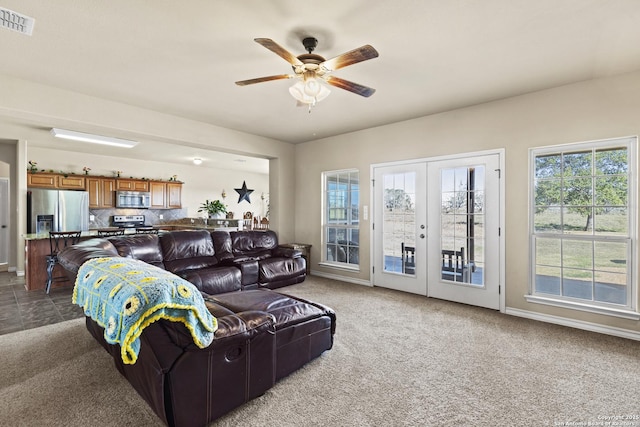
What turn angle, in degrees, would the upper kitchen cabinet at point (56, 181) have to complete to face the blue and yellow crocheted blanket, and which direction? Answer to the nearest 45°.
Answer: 0° — it already faces it

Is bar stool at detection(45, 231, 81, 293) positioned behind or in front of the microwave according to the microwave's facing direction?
in front

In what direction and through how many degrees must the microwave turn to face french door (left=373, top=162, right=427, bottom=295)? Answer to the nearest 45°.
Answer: approximately 45° to its left

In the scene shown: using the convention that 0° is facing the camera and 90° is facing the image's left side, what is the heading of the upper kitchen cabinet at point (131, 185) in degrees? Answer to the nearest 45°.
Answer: approximately 0°

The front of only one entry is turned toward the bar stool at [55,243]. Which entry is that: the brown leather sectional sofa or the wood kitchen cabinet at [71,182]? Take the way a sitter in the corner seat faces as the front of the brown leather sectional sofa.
the wood kitchen cabinet

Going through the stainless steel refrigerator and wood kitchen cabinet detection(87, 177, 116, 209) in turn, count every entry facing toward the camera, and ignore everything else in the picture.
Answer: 2

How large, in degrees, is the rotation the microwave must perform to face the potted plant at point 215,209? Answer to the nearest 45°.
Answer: approximately 90° to its left

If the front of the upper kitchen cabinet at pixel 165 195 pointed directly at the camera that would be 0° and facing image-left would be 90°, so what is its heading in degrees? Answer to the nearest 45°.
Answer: approximately 0°
